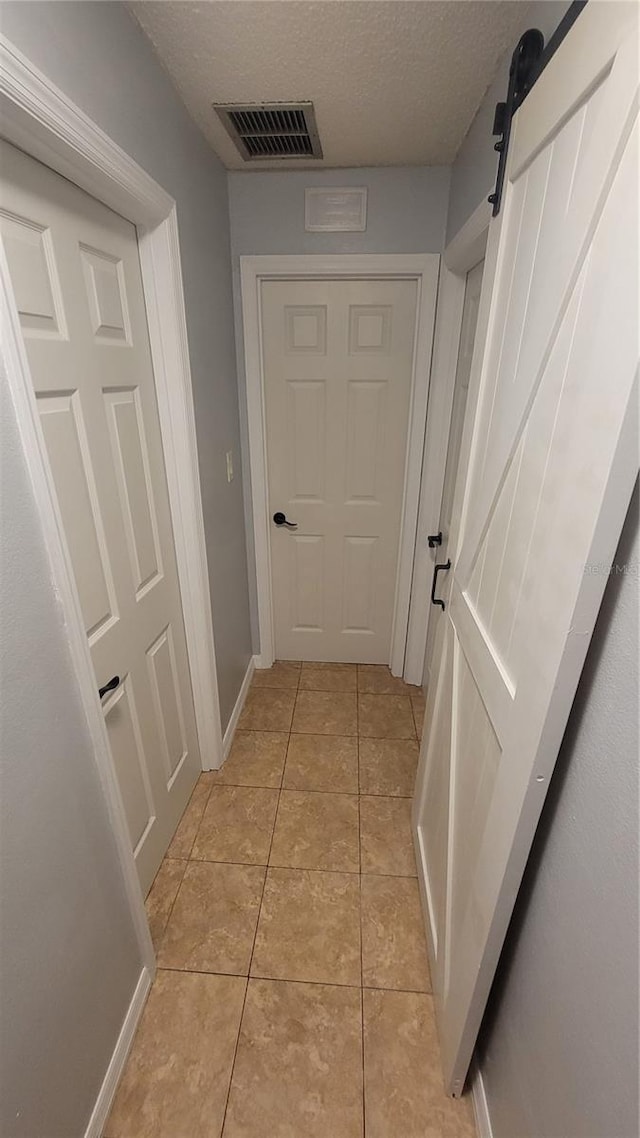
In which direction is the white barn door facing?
to the viewer's left

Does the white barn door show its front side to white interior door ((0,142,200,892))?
yes

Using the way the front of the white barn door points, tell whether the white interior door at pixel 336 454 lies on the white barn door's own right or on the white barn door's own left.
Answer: on the white barn door's own right
